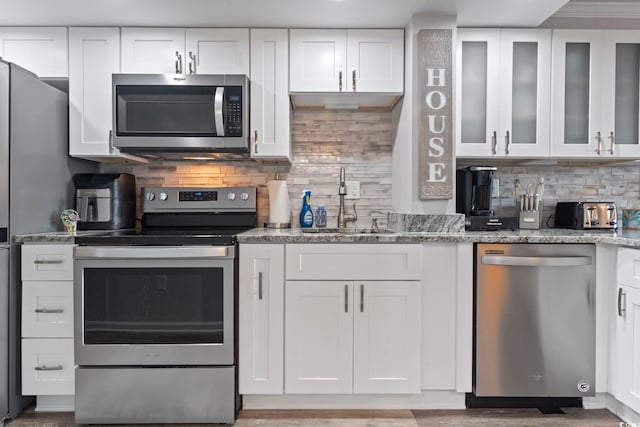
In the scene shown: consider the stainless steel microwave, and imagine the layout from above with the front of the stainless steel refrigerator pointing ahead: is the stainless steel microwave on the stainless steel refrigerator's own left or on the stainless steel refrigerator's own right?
on the stainless steel refrigerator's own left

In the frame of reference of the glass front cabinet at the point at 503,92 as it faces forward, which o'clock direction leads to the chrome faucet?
The chrome faucet is roughly at 3 o'clock from the glass front cabinet.

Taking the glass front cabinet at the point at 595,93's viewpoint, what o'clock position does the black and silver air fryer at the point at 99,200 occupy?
The black and silver air fryer is roughly at 2 o'clock from the glass front cabinet.

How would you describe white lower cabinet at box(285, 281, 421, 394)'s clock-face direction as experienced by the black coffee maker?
The white lower cabinet is roughly at 3 o'clock from the black coffee maker.

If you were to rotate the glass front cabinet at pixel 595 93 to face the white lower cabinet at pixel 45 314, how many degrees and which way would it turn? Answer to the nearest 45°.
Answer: approximately 45° to its right

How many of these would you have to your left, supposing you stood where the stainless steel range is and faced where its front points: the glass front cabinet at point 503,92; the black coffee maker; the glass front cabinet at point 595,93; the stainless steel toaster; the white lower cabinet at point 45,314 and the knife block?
5

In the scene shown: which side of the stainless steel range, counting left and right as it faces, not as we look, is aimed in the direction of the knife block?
left
